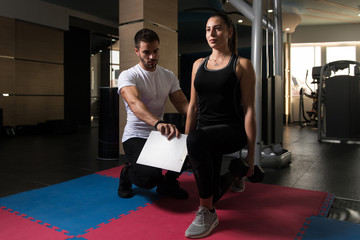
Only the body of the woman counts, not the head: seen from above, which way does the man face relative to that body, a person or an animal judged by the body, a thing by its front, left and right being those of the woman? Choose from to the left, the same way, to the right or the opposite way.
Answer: to the left

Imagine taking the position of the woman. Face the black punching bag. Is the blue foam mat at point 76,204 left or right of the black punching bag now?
left

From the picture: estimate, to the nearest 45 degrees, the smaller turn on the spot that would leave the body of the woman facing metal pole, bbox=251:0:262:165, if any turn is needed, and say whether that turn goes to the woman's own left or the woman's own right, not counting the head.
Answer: approximately 135° to the woman's own right

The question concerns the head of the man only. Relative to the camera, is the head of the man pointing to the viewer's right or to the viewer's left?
to the viewer's right

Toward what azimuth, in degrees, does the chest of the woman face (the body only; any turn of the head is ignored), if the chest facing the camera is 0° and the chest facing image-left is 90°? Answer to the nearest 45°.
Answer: approximately 45°
